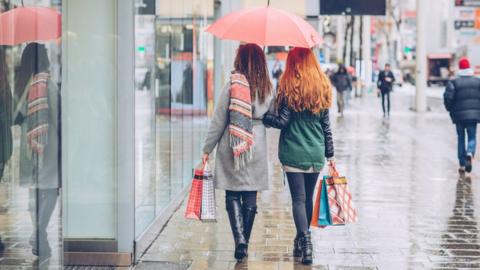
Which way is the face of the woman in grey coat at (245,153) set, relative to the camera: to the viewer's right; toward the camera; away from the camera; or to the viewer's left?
away from the camera

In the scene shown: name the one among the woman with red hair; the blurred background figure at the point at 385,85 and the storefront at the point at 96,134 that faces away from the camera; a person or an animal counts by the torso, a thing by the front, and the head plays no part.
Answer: the woman with red hair

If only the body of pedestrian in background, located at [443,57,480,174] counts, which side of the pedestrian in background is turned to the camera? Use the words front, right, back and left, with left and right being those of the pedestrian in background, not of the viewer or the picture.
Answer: back

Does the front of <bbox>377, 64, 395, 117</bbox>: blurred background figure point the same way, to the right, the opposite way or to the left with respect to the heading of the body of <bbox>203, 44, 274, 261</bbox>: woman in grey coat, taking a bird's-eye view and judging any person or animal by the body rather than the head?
the opposite way

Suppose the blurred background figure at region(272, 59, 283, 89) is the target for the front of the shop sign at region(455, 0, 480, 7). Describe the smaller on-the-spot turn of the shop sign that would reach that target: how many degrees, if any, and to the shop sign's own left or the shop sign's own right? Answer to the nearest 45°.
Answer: approximately 90° to the shop sign's own right

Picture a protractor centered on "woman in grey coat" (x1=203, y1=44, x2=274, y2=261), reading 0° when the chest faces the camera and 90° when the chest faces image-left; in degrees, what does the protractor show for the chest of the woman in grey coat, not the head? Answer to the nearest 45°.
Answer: approximately 180°

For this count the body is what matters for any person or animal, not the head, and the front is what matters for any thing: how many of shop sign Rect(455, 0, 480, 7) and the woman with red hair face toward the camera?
1

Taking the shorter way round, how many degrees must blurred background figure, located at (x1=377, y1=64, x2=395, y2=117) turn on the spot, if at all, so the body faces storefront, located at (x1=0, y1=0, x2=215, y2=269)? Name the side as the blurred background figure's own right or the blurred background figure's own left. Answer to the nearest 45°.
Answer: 0° — they already face it

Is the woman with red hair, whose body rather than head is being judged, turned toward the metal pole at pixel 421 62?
yes

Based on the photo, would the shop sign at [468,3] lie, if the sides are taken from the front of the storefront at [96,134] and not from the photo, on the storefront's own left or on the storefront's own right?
on the storefront's own left

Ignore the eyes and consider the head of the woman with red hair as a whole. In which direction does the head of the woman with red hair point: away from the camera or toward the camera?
away from the camera

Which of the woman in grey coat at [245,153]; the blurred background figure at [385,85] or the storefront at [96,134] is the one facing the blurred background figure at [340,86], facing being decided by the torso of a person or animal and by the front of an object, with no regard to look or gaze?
the woman in grey coat

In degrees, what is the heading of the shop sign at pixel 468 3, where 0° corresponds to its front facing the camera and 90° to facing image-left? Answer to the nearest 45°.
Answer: approximately 0°

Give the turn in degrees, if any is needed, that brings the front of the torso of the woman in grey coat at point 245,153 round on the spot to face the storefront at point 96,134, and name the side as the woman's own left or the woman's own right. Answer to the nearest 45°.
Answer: approximately 90° to the woman's own left
